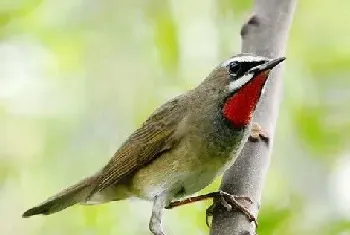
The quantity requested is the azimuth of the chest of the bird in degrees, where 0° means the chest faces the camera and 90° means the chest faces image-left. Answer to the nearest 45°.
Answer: approximately 270°
